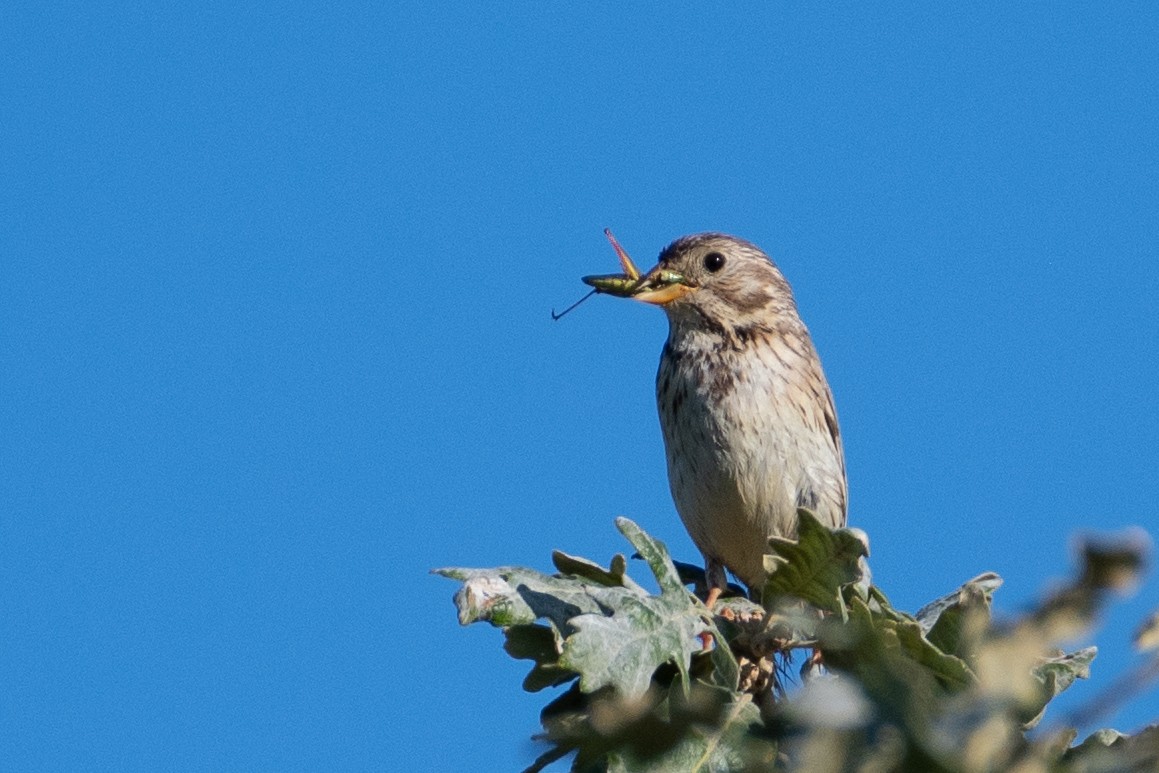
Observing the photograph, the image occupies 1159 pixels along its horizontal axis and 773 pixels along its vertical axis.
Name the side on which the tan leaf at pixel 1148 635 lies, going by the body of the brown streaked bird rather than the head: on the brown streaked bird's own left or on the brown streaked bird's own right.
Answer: on the brown streaked bird's own left

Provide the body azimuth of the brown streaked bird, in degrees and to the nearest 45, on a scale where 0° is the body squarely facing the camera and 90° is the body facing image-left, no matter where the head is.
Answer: approximately 45°

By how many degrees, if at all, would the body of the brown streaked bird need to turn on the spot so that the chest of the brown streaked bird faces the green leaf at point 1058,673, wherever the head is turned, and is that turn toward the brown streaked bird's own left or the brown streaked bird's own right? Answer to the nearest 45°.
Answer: approximately 45° to the brown streaked bird's own left
